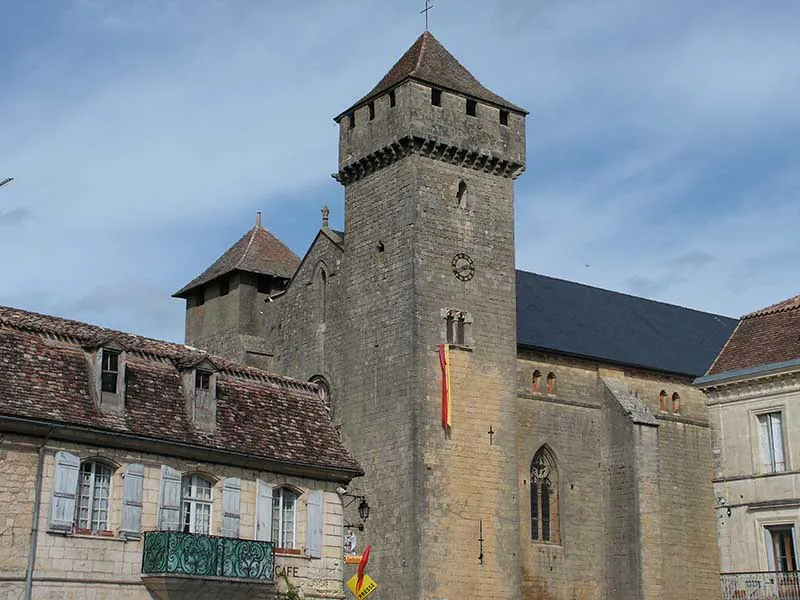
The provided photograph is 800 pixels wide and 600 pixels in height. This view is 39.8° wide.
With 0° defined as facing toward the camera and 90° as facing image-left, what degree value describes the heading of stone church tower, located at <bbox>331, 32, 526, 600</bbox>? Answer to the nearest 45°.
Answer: approximately 315°

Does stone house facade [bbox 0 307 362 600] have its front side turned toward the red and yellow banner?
no

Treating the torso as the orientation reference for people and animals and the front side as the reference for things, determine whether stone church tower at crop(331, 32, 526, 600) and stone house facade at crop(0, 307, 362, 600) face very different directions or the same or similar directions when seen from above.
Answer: same or similar directions

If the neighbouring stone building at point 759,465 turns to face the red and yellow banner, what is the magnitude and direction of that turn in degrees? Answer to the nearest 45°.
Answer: approximately 45° to its right

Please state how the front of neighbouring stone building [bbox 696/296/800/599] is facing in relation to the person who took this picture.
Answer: facing the viewer and to the left of the viewer

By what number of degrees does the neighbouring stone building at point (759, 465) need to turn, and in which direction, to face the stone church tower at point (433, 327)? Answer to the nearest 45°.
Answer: approximately 45° to its right

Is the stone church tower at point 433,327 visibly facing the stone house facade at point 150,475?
no

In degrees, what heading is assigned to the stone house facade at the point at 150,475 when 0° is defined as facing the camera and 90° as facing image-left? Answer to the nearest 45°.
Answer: approximately 315°
